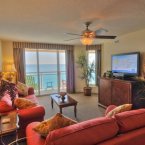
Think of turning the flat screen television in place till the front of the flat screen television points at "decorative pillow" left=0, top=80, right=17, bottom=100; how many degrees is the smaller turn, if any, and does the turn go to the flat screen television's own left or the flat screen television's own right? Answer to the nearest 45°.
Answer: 0° — it already faces it

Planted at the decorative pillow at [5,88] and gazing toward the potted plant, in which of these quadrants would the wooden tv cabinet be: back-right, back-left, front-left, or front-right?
front-right

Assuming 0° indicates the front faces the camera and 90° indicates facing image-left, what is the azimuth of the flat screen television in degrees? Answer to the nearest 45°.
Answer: approximately 45°

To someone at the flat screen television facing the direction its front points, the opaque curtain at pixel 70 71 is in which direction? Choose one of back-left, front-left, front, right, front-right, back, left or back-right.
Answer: right

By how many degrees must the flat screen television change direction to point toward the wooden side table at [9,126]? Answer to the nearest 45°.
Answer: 0° — it already faces it

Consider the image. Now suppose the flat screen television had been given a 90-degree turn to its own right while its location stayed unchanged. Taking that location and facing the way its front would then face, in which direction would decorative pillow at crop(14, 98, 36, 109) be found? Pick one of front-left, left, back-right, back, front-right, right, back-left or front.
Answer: left

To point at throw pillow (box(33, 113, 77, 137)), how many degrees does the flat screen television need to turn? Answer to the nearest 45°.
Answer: approximately 45° to its left

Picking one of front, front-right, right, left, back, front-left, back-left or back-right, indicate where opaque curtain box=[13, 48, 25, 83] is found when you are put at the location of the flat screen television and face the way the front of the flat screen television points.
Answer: front-right

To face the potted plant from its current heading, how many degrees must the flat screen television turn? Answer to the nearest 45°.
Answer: approximately 90° to its right

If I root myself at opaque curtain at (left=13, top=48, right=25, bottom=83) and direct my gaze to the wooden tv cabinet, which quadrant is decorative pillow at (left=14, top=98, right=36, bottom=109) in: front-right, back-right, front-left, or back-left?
front-right

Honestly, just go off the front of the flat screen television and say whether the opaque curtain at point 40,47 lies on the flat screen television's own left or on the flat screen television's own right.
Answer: on the flat screen television's own right
